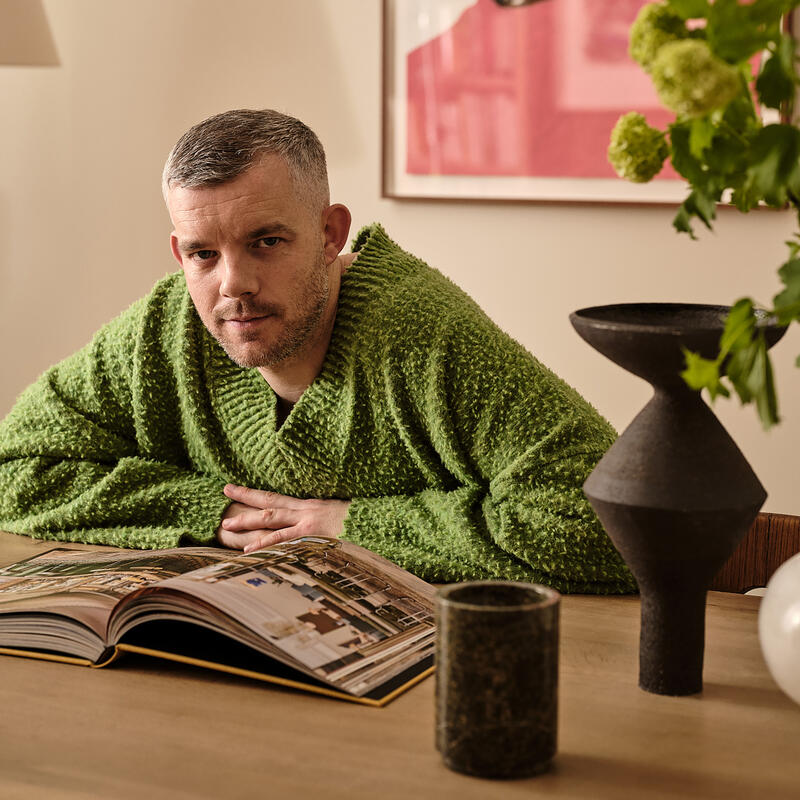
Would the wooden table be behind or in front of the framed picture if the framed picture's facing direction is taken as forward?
in front

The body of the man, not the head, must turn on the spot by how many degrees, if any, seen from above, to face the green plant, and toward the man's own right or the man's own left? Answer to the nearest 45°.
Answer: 0° — they already face it

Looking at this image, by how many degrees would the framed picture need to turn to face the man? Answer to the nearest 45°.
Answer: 0° — it already faces them

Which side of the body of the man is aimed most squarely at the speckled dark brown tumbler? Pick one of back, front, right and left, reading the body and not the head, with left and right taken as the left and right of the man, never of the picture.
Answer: front

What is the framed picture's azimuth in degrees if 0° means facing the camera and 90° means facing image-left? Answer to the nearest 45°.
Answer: approximately 0°

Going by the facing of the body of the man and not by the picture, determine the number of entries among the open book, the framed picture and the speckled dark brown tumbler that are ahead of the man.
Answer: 2

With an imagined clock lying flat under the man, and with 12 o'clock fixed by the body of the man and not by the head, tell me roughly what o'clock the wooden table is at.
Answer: The wooden table is roughly at 12 o'clock from the man.

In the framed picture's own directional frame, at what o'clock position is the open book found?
The open book is roughly at 12 o'clock from the framed picture.

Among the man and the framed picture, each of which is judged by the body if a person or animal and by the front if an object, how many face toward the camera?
2

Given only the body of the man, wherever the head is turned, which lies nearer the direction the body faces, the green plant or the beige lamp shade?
the green plant

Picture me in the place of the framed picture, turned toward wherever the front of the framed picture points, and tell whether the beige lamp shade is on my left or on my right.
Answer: on my right

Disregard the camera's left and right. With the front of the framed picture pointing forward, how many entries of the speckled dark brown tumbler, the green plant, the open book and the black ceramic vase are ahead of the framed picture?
4

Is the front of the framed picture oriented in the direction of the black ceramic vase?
yes
